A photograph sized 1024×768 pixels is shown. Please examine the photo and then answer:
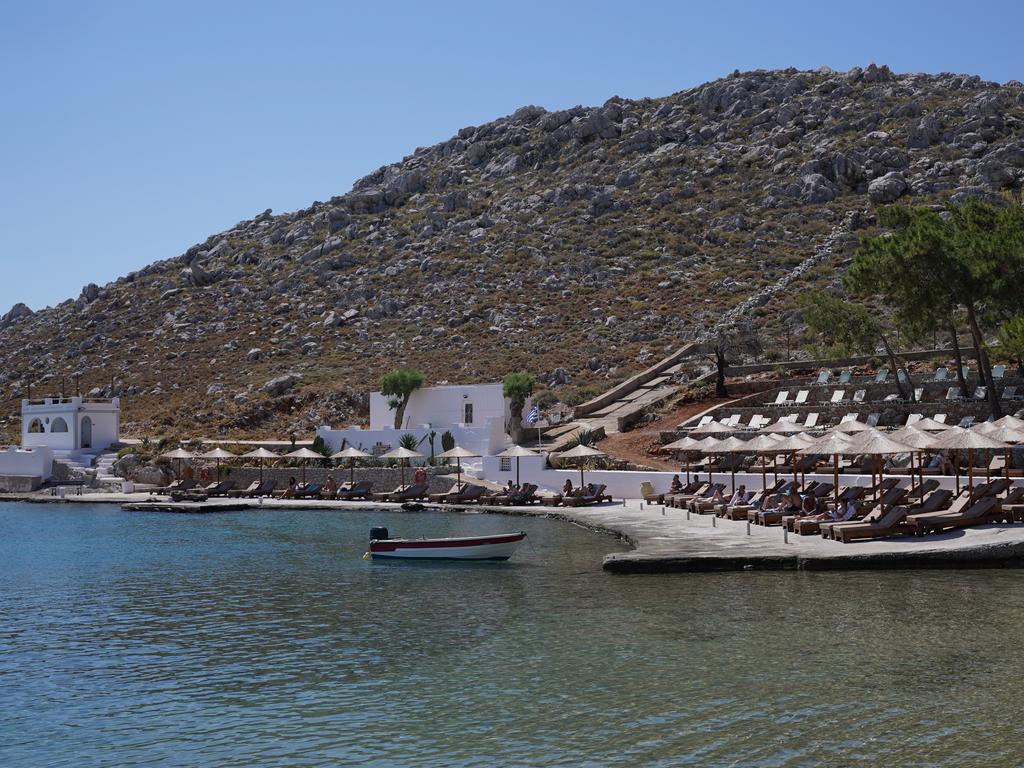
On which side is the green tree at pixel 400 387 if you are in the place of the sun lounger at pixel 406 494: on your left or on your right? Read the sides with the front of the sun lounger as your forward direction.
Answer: on your right

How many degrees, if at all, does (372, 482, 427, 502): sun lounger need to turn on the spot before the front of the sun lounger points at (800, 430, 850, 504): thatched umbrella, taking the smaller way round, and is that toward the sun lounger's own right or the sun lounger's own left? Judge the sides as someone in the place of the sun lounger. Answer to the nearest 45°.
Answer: approximately 135° to the sun lounger's own left

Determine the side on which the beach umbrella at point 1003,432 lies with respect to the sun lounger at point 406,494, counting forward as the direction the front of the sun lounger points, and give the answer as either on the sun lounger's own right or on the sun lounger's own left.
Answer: on the sun lounger's own left

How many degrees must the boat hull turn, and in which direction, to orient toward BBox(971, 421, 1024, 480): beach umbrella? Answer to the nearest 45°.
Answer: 0° — it already faces it

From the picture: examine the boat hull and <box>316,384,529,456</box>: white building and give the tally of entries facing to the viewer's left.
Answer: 0

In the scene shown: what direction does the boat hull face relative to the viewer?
to the viewer's right

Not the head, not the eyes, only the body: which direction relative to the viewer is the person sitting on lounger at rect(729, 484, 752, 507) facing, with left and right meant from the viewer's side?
facing the viewer and to the left of the viewer

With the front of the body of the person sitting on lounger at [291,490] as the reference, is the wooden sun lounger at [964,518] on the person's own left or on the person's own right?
on the person's own left

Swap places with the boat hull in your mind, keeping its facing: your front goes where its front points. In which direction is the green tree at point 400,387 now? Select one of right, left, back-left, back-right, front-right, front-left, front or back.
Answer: left

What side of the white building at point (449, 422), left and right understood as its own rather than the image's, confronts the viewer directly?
front

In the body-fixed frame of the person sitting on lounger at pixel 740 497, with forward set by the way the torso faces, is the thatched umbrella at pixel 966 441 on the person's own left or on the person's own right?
on the person's own left

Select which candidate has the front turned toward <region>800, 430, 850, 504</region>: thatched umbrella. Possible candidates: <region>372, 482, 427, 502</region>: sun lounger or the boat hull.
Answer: the boat hull
